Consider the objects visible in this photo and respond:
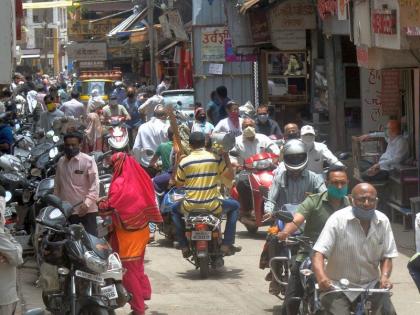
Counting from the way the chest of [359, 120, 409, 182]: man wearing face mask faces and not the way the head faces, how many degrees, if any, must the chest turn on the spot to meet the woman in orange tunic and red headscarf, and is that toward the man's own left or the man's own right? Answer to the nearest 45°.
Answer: approximately 90° to the man's own left

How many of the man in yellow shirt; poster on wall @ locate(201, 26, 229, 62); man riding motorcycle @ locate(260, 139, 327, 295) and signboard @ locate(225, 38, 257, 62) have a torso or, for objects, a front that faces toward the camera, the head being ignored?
3

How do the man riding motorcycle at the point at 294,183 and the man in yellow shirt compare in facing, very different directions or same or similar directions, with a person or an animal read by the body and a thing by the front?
very different directions

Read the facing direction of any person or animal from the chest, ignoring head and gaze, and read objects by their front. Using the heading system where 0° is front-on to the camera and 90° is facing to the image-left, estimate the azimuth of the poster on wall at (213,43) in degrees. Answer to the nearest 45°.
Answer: approximately 0°

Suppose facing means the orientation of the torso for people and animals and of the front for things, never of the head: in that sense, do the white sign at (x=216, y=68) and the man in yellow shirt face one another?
yes

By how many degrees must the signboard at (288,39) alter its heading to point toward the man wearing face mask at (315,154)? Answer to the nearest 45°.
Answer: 0° — it already faces them

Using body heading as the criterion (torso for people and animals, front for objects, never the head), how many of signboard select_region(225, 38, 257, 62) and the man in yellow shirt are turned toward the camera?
1
